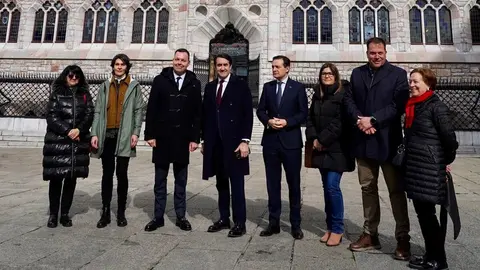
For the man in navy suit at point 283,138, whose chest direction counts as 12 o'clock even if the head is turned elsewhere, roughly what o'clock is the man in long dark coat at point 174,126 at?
The man in long dark coat is roughly at 3 o'clock from the man in navy suit.

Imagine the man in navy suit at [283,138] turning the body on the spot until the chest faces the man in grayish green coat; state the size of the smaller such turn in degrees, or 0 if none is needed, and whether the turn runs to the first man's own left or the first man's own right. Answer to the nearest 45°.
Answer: approximately 90° to the first man's own right

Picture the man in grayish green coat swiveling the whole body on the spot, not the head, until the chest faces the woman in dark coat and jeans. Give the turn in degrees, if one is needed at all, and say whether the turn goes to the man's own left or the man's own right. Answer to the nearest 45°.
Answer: approximately 45° to the man's own left

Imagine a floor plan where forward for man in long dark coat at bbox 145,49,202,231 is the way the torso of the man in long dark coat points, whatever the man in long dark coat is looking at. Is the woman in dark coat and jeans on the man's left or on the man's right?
on the man's left
